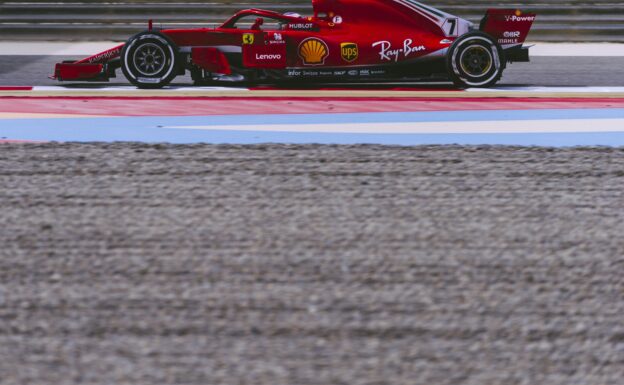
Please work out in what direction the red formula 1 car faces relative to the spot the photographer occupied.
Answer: facing to the left of the viewer
